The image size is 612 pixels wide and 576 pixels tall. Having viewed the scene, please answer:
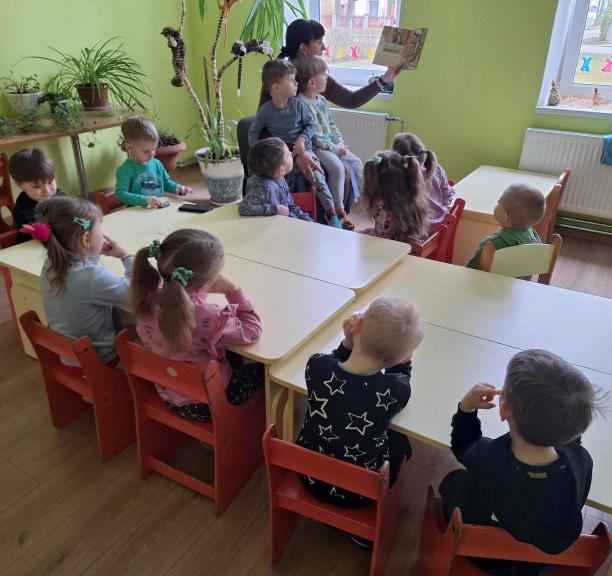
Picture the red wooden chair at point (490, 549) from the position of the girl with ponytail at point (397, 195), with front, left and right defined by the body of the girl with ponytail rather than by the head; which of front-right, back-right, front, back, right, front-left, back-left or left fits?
back

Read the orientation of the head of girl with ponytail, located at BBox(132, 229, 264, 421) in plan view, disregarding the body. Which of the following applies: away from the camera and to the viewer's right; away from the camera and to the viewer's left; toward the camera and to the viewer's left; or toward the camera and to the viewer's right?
away from the camera and to the viewer's right

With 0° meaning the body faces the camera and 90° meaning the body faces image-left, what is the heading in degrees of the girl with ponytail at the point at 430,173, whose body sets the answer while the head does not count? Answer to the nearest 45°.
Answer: approximately 135°

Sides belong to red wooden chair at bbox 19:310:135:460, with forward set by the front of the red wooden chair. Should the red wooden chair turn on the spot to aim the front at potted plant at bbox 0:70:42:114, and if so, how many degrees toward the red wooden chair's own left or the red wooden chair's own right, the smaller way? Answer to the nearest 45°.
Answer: approximately 45° to the red wooden chair's own left

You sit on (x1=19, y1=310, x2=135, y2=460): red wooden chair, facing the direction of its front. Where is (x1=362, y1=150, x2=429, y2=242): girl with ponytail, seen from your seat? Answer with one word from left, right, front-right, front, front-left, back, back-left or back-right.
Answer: front-right

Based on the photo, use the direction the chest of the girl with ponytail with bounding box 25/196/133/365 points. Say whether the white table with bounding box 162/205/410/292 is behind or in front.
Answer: in front

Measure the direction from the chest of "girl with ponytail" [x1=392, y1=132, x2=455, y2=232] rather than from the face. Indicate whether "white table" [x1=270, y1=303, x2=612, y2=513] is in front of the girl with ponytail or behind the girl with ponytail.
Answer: behind

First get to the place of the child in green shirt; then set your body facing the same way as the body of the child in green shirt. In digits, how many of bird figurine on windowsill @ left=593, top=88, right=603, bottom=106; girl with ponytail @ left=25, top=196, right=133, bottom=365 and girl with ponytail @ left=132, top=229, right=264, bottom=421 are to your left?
2

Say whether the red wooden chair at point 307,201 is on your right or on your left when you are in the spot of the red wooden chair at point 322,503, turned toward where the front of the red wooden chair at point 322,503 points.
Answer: on your left

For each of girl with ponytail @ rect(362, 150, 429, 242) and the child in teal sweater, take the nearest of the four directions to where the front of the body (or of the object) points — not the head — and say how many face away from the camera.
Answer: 1

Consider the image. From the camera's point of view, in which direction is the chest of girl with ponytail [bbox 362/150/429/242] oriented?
away from the camera

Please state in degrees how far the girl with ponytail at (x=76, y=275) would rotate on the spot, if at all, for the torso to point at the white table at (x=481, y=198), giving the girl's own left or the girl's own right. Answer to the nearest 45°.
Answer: approximately 45° to the girl's own right
